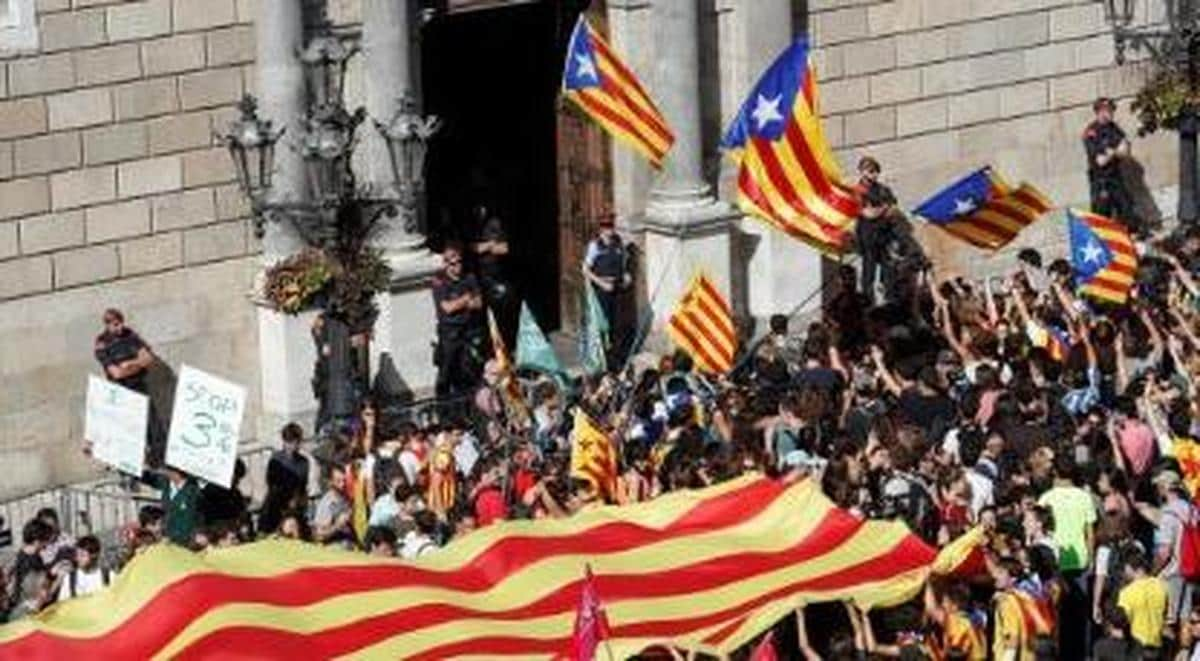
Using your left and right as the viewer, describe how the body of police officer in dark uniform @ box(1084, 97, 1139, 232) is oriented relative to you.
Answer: facing the viewer

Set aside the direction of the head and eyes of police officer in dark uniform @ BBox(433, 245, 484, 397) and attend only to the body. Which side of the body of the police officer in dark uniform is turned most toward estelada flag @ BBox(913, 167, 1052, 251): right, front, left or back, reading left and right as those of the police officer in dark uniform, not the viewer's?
left

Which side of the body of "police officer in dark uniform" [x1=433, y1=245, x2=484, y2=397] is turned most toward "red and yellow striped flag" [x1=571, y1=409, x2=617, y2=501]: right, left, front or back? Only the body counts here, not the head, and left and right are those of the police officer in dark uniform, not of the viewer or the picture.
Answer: front

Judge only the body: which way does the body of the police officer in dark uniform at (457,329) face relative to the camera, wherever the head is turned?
toward the camera

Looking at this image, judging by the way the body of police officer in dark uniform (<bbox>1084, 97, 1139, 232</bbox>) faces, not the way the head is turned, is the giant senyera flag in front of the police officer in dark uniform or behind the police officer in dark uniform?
in front

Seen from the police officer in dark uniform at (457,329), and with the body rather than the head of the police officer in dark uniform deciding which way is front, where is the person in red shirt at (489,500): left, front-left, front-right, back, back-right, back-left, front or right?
front

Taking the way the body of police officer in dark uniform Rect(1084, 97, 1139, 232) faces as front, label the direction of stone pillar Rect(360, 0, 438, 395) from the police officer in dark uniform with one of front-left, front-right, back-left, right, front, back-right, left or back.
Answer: front-right

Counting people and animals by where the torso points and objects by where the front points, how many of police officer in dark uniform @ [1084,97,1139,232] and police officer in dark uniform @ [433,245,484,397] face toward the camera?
2

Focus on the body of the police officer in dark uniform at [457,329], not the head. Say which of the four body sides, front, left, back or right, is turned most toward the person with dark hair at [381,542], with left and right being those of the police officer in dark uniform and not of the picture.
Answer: front

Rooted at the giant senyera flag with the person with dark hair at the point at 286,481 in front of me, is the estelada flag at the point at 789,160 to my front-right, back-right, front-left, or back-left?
front-right

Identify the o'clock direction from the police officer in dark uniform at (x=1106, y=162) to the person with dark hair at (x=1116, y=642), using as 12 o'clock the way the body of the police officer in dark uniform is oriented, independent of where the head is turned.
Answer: The person with dark hair is roughly at 12 o'clock from the police officer in dark uniform.

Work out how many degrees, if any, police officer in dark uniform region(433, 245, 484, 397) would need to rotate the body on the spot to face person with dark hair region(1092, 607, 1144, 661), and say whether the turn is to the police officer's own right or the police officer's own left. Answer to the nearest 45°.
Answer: approximately 45° to the police officer's own left

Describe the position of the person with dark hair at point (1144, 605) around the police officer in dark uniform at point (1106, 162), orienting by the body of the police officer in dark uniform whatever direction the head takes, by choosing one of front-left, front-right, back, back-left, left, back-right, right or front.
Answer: front

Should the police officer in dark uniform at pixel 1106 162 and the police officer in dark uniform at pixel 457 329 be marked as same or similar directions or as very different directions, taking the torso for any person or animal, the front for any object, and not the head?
same or similar directions

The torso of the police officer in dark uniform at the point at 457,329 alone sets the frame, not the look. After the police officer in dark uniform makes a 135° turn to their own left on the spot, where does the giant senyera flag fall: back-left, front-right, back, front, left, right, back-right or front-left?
back-right
